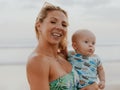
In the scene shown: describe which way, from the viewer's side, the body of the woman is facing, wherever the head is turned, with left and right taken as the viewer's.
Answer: facing the viewer and to the right of the viewer
